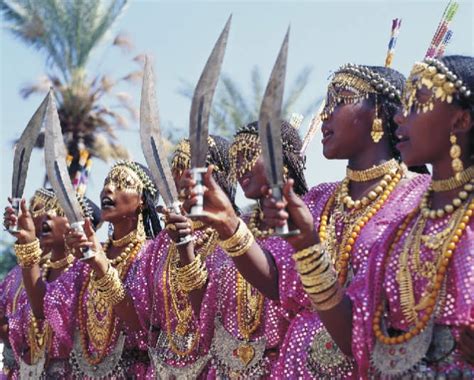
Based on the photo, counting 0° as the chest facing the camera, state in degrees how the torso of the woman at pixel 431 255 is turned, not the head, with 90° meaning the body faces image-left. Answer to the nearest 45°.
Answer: approximately 45°

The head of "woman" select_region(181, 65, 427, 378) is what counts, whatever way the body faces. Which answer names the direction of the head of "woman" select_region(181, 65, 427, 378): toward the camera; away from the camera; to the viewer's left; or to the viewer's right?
to the viewer's left

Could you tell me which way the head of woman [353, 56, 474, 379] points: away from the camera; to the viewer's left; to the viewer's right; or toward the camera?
to the viewer's left

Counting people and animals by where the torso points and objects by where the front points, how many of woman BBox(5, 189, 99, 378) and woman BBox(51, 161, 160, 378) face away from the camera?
0

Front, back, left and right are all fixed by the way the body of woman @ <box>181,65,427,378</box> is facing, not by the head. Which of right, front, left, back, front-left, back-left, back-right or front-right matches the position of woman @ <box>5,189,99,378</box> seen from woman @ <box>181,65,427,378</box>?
right

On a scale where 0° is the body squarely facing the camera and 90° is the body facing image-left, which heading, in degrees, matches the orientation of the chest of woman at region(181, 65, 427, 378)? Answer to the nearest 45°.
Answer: approximately 45°

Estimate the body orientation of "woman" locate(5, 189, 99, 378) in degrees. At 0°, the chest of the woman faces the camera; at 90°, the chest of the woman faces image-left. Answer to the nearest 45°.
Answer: approximately 45°

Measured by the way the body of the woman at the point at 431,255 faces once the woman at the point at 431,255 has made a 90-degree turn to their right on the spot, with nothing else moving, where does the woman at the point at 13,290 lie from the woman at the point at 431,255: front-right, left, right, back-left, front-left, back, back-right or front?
front

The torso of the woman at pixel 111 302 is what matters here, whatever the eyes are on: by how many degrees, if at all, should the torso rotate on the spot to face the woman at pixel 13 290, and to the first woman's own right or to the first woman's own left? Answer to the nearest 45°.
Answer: approximately 90° to the first woman's own right

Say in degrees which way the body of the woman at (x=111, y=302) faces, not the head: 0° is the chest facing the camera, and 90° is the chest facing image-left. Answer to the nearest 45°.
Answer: approximately 45°
